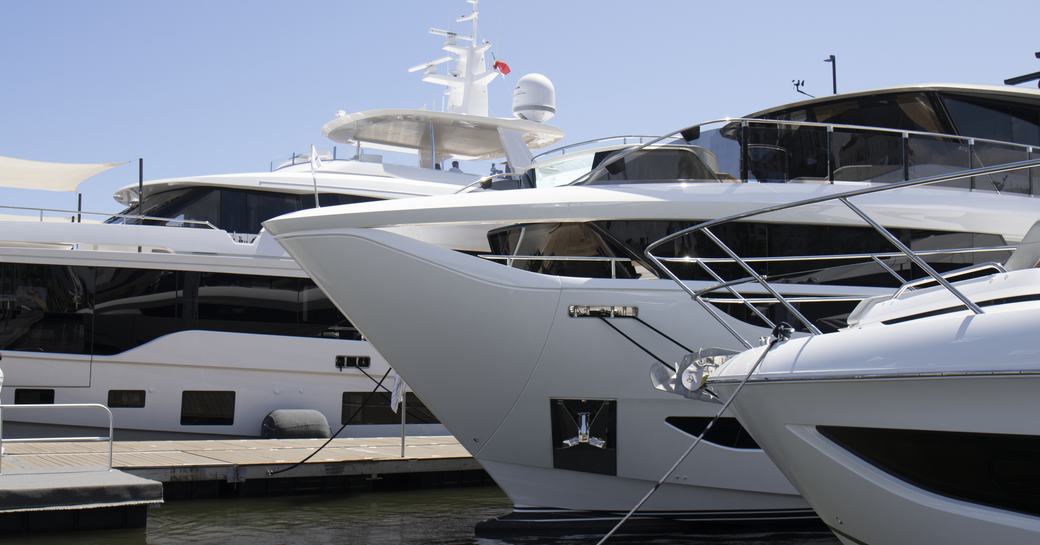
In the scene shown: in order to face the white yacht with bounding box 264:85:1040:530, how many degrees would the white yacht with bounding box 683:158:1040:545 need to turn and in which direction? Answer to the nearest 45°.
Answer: approximately 45° to its right

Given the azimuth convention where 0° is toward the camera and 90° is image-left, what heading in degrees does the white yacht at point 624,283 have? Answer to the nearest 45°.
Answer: approximately 90°

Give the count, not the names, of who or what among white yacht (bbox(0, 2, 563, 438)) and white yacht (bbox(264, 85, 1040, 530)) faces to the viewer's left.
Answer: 2

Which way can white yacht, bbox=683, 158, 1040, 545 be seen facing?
to the viewer's left

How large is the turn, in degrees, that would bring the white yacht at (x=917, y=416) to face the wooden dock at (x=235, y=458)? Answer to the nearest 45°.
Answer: approximately 45° to its right

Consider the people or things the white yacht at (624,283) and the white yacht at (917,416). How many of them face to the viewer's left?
2

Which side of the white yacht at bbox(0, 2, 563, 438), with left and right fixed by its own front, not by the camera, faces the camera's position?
left
